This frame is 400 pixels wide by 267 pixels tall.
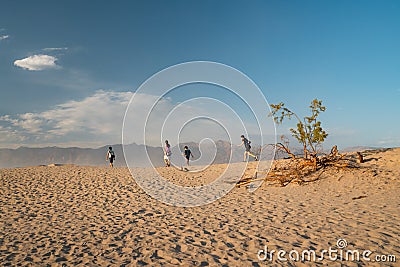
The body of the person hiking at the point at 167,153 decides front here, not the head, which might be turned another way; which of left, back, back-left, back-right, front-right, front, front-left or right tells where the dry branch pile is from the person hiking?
back-right

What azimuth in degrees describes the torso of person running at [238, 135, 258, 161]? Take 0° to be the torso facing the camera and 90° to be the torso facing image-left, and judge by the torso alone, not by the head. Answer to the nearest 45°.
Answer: approximately 90°

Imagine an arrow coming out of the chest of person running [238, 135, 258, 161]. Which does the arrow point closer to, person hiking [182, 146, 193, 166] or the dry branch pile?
the person hiking

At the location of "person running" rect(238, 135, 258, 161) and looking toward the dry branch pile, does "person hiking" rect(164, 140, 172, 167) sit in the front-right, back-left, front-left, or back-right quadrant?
back-right

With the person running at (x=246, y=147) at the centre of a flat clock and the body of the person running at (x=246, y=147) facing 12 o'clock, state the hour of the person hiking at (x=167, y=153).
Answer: the person hiking at (x=167, y=153) is roughly at 12 o'clock from the person running at (x=246, y=147).

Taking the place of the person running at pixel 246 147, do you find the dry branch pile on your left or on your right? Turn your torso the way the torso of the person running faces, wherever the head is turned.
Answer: on your left
